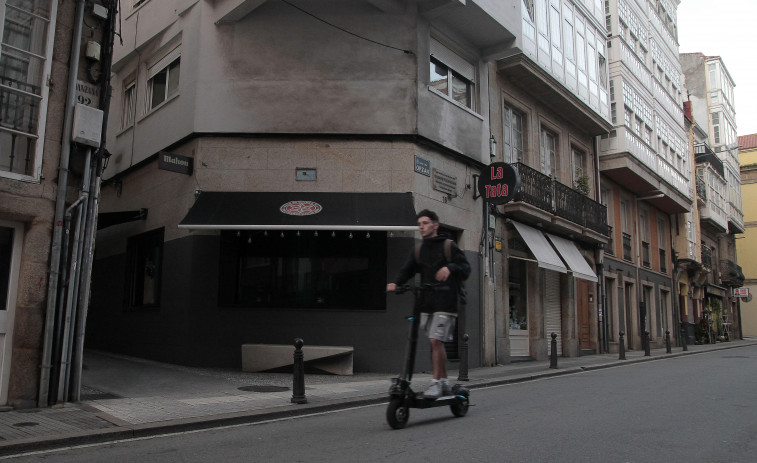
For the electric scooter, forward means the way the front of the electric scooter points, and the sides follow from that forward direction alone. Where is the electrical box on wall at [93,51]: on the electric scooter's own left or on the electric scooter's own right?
on the electric scooter's own right

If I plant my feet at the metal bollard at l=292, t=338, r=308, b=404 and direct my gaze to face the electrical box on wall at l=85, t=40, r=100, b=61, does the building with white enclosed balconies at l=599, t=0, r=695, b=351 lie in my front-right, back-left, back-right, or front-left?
back-right

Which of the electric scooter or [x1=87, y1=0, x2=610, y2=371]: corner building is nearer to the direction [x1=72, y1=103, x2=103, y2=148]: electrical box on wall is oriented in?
the electric scooter

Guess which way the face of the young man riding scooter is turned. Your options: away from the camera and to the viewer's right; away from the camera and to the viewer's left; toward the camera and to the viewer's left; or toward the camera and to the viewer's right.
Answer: toward the camera and to the viewer's left

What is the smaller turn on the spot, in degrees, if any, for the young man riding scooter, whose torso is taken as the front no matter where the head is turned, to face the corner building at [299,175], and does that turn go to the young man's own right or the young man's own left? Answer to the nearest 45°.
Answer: approximately 90° to the young man's own right
